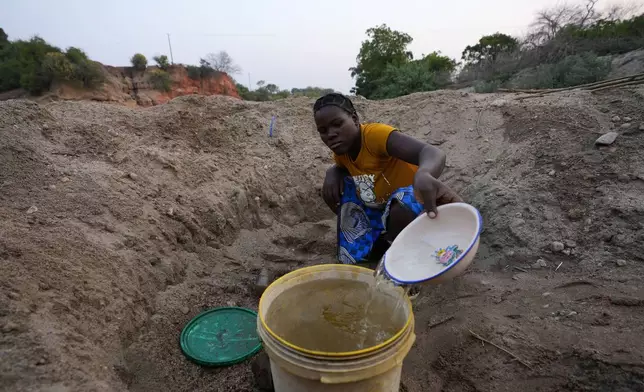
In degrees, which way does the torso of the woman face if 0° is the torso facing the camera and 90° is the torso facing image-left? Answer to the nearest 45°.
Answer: approximately 45°

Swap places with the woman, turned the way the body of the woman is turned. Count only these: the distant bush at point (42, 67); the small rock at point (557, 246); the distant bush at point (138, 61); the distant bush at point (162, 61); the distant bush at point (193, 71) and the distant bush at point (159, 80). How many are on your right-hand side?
5

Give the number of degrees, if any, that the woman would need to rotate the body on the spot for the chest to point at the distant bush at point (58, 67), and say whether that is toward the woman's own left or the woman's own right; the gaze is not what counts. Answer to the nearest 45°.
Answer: approximately 90° to the woman's own right

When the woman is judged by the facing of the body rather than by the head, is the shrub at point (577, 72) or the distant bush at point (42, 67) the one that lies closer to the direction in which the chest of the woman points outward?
the distant bush

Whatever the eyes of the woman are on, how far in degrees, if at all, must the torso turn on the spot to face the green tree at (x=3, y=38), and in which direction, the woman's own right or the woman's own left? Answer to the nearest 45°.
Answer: approximately 90° to the woman's own right

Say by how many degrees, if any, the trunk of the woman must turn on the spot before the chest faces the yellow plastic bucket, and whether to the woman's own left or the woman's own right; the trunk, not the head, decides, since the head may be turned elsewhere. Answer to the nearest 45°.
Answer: approximately 45° to the woman's own left

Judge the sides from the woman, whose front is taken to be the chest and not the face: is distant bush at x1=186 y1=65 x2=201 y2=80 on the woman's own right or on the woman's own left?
on the woman's own right

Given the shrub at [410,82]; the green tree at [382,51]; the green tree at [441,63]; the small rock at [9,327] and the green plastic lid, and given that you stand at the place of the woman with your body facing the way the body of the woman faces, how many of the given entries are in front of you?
2

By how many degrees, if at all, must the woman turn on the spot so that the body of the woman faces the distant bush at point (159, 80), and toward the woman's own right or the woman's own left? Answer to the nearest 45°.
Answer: approximately 90° to the woman's own right

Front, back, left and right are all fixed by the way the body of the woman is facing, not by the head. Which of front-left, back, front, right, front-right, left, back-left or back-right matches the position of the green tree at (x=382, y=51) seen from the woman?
back-right

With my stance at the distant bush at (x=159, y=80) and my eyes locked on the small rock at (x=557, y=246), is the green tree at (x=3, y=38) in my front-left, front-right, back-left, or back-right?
back-right

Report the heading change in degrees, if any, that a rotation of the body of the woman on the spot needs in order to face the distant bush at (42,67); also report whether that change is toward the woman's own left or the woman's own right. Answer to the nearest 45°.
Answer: approximately 90° to the woman's own right

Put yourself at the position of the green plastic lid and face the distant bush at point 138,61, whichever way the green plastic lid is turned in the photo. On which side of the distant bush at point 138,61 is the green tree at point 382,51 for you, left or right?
right
